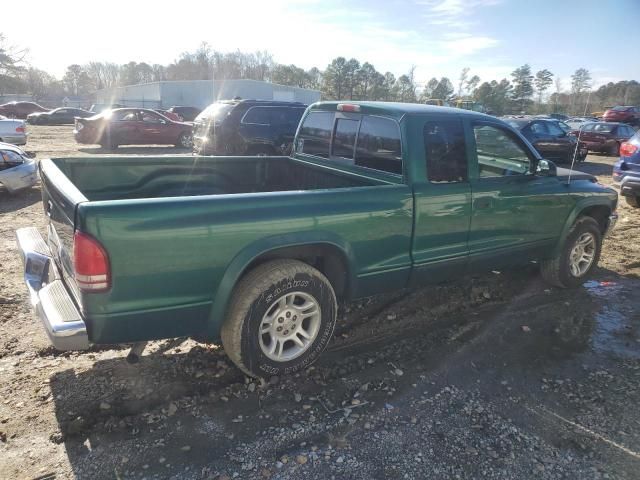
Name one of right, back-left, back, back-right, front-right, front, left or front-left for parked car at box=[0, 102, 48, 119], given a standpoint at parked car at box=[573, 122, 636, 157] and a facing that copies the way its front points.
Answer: back-left

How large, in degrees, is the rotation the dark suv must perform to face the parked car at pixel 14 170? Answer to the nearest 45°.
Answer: approximately 180°

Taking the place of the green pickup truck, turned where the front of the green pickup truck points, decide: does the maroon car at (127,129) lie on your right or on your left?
on your left

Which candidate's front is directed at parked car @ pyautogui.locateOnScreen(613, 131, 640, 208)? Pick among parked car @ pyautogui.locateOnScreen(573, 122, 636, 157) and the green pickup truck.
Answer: the green pickup truck

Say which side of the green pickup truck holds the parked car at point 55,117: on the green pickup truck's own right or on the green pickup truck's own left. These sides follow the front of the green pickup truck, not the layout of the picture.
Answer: on the green pickup truck's own left

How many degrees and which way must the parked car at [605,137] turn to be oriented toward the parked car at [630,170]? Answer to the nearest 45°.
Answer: approximately 135° to its right

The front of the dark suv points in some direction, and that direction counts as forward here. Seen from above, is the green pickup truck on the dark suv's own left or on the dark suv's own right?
on the dark suv's own right

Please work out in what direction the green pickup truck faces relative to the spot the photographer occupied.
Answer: facing away from the viewer and to the right of the viewer

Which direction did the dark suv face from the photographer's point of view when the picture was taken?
facing away from the viewer and to the right of the viewer

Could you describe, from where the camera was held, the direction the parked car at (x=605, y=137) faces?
facing away from the viewer and to the right of the viewer
